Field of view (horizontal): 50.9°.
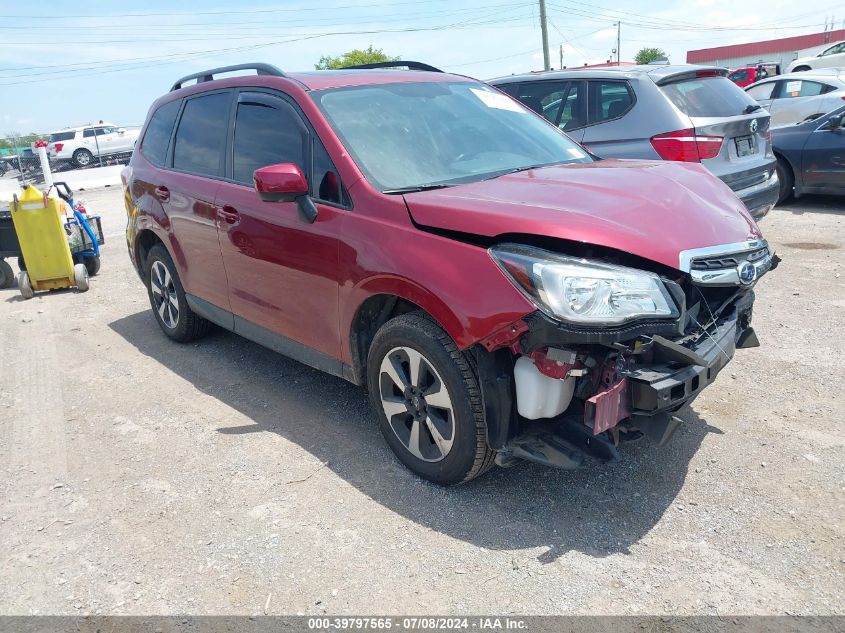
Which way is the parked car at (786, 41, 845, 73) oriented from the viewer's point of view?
to the viewer's left

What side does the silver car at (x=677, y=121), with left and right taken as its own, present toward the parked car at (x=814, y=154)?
right

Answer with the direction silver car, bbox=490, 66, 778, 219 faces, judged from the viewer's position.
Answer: facing away from the viewer and to the left of the viewer

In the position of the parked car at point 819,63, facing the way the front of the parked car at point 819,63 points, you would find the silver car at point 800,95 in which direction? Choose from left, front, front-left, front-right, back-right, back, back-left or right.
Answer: left

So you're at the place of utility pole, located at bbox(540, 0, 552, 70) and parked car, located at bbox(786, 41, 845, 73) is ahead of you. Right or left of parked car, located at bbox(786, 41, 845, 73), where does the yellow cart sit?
right

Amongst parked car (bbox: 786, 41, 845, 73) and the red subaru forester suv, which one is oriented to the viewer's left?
the parked car

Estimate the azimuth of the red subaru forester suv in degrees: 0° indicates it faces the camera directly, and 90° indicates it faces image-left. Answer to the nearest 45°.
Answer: approximately 315°

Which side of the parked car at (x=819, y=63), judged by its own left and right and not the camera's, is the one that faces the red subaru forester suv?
left

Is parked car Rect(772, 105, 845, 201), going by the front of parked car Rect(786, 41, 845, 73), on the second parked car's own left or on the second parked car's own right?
on the second parked car's own left

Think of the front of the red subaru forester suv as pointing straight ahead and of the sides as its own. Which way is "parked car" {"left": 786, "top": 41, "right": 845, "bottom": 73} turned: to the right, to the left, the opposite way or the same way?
the opposite way

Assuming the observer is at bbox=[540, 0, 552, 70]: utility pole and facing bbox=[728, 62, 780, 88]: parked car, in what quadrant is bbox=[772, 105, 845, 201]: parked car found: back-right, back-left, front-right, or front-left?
front-right

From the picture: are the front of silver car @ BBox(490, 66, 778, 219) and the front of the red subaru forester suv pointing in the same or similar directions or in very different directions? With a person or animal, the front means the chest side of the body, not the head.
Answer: very different directions
